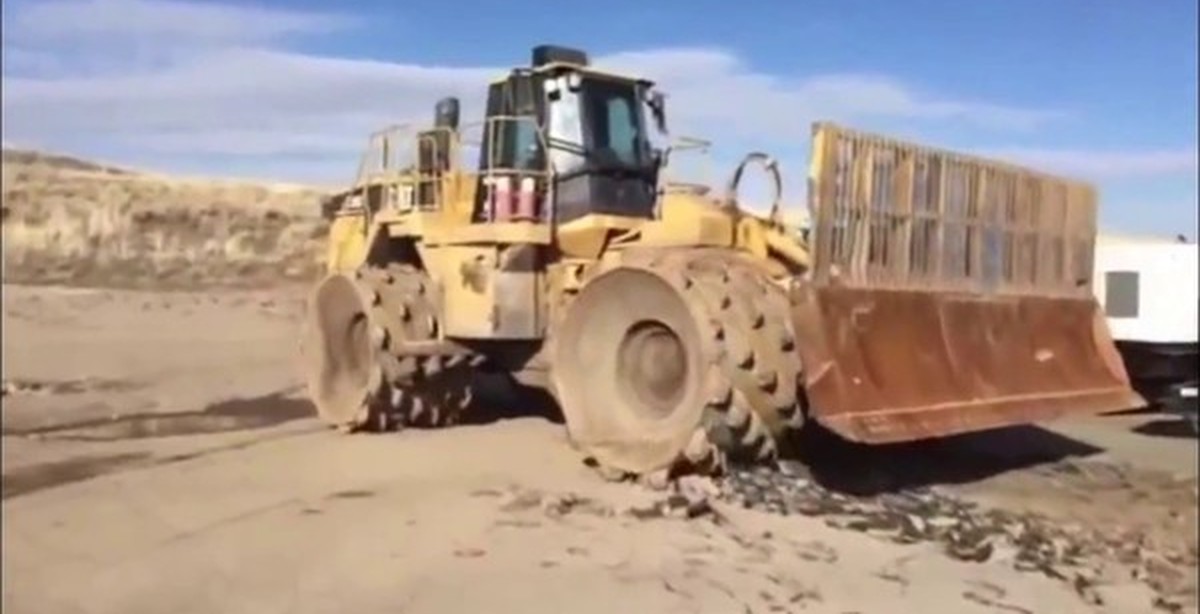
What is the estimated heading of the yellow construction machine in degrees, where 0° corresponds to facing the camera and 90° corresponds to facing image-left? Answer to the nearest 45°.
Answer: approximately 315°

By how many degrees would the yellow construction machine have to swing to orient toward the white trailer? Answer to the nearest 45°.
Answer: approximately 90° to its left
